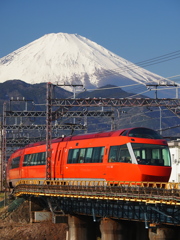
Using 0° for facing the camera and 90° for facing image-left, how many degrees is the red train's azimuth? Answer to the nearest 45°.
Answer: approximately 315°
